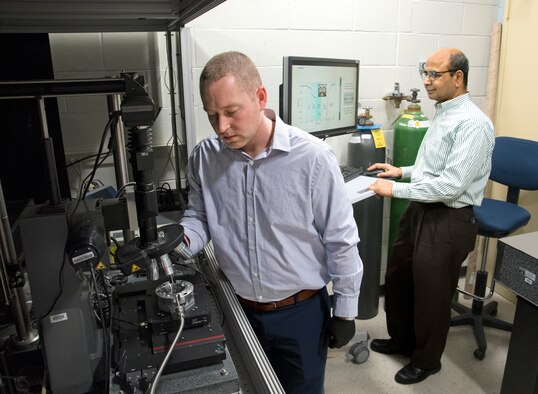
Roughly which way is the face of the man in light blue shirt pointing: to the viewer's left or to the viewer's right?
to the viewer's left

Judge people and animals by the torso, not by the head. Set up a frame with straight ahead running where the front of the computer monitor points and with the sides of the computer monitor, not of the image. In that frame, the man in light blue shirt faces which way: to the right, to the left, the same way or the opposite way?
to the right

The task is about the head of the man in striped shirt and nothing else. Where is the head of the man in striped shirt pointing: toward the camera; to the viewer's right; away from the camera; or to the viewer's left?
to the viewer's left

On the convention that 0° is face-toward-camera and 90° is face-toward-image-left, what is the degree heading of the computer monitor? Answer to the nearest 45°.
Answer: approximately 315°

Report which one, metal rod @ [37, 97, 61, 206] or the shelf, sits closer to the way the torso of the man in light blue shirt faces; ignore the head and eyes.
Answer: the metal rod

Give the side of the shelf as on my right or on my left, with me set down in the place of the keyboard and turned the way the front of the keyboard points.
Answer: on my right

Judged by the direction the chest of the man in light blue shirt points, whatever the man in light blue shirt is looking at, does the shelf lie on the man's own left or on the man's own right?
on the man's own right

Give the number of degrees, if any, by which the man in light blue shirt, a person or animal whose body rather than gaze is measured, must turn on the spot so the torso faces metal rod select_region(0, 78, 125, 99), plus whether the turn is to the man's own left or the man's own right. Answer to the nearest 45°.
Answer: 0° — they already face it

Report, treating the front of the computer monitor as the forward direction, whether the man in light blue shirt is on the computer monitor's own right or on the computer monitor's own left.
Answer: on the computer monitor's own right

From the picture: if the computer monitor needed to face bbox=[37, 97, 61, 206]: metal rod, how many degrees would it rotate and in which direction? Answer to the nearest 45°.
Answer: approximately 45° to its right

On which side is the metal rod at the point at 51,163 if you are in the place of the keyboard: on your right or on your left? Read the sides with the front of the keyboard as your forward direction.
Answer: on your right

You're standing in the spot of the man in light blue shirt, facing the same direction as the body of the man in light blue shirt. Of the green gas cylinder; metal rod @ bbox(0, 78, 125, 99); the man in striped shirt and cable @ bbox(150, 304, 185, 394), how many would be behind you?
2
